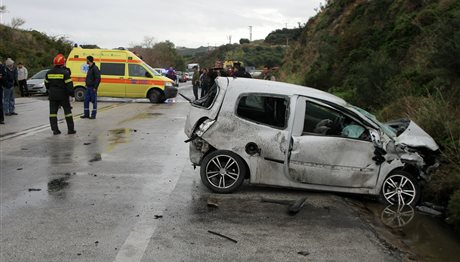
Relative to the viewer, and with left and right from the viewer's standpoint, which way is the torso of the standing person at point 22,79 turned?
facing the viewer and to the right of the viewer

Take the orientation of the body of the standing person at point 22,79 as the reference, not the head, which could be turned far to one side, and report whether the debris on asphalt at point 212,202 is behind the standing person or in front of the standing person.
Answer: in front

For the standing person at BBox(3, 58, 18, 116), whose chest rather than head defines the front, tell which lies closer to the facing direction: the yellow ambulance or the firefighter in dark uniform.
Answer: the firefighter in dark uniform

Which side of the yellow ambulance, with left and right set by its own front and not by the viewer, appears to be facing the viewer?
right

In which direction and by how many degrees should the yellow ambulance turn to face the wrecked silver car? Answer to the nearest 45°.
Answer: approximately 90° to its right

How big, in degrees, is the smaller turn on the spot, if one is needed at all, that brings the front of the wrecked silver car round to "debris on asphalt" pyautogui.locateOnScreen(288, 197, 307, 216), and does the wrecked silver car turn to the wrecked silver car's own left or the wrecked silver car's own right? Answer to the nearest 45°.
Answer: approximately 90° to the wrecked silver car's own right

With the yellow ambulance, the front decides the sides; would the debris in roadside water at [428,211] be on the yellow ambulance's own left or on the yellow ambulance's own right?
on the yellow ambulance's own right

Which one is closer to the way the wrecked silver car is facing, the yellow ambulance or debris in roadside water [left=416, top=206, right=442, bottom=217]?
the debris in roadside water

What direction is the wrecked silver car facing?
to the viewer's right

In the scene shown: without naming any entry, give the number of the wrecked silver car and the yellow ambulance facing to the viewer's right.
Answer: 2

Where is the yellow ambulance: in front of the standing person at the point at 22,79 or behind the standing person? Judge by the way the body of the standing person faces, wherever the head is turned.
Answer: in front
